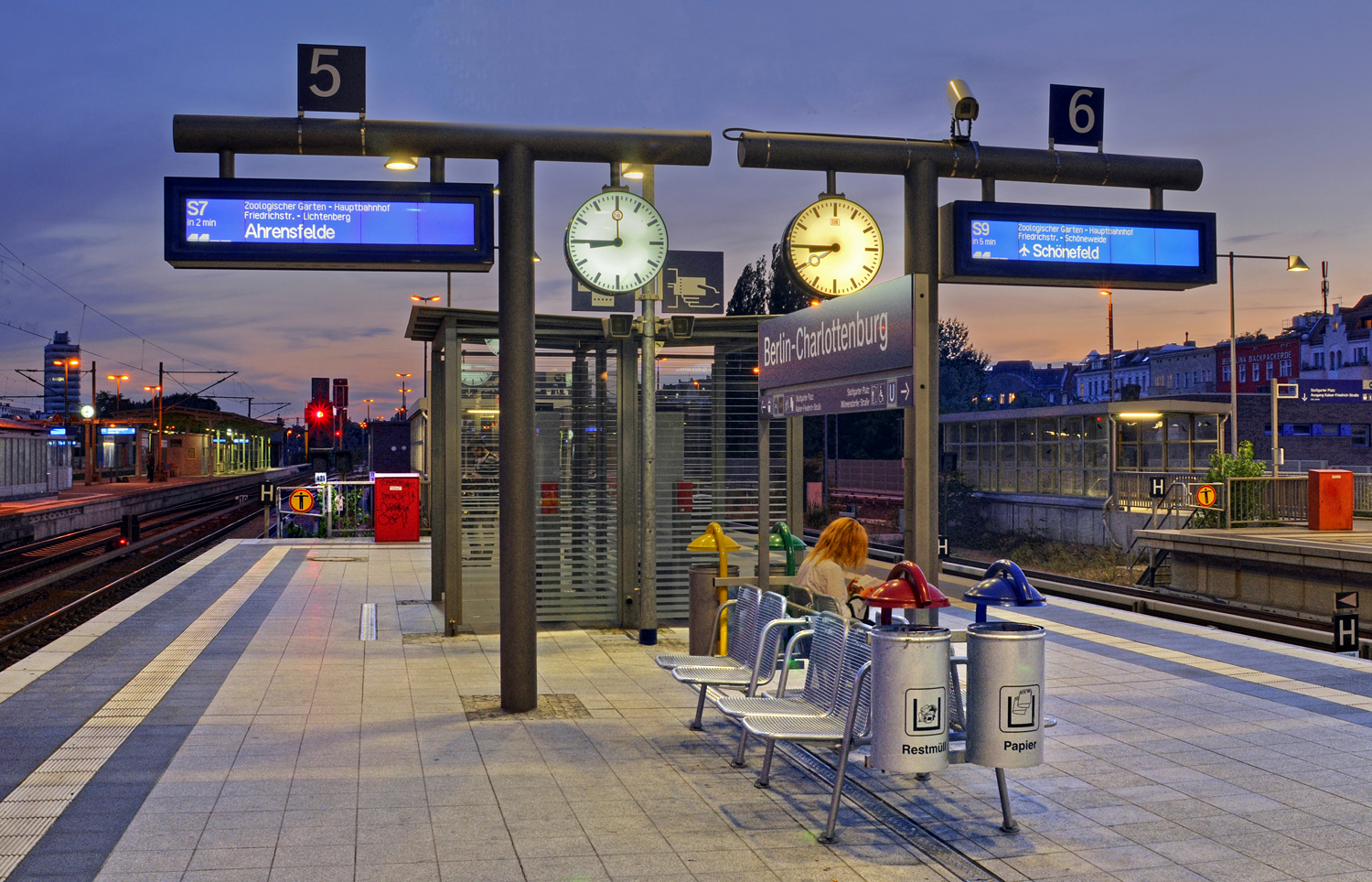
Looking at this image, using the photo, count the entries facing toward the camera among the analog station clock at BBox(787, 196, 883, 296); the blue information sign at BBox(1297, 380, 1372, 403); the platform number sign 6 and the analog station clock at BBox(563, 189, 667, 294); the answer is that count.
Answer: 4

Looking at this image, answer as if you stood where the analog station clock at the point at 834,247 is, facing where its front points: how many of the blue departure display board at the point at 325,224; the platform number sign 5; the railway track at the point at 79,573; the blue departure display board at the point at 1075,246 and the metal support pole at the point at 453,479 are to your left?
1

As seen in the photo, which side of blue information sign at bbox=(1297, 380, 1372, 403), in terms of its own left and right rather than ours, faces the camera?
front

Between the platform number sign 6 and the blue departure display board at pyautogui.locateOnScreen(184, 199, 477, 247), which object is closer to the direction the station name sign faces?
the blue departure display board

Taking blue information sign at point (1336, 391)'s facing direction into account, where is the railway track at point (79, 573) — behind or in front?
in front

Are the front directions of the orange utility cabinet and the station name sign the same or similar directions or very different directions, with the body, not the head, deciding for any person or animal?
same or similar directions

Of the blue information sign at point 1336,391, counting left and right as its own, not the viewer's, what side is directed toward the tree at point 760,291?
right

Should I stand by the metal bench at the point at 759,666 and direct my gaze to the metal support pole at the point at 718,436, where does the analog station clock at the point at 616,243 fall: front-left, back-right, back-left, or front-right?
front-left

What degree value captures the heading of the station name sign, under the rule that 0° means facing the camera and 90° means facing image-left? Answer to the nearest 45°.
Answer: approximately 45°

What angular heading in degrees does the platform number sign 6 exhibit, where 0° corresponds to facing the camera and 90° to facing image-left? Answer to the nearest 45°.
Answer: approximately 0°

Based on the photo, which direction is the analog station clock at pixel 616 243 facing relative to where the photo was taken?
toward the camera

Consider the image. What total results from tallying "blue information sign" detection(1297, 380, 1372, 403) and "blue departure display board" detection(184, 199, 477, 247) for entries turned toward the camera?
2

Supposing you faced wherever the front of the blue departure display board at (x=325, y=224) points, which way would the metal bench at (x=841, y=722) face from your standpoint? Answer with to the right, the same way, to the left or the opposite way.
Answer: to the right
